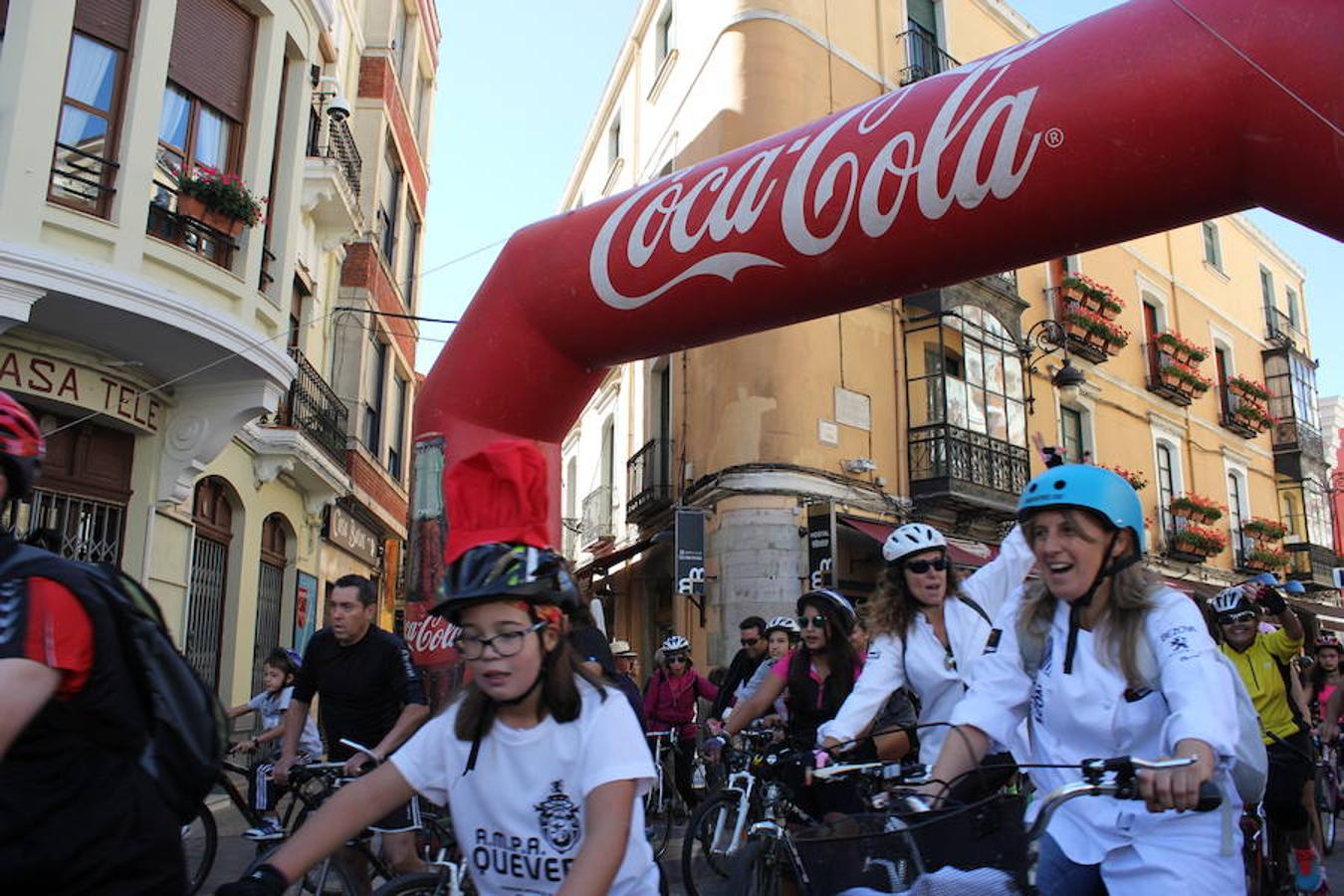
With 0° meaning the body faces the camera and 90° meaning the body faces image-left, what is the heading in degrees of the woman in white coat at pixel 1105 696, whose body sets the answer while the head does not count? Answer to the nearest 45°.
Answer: approximately 45°

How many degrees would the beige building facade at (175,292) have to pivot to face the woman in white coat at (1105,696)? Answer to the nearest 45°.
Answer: approximately 45° to its right

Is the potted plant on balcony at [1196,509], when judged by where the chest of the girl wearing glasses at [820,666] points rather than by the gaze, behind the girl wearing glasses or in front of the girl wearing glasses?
behind

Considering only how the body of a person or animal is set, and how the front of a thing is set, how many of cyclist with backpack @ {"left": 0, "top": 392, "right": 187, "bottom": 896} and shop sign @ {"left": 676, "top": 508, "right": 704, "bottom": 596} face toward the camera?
1
